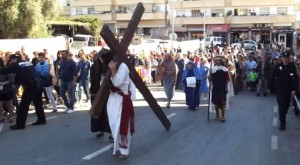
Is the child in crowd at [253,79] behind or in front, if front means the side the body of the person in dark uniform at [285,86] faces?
behind

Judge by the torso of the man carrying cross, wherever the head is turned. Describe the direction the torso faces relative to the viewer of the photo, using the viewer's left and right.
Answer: facing the viewer and to the left of the viewer

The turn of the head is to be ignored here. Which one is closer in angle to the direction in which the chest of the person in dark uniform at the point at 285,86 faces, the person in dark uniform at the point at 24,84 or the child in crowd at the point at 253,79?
the person in dark uniform

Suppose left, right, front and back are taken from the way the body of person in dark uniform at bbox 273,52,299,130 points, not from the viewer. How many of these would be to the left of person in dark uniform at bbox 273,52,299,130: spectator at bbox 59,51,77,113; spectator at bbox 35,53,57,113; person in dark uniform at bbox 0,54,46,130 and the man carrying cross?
0

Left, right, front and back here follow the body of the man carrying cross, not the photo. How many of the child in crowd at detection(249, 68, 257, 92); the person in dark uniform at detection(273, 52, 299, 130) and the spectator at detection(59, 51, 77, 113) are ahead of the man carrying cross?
0

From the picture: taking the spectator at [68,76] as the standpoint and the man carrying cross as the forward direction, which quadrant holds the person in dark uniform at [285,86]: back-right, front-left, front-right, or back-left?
front-left

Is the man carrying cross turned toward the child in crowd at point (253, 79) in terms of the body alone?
no

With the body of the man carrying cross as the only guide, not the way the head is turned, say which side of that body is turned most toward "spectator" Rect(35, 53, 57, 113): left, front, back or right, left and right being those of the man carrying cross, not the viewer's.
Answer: right

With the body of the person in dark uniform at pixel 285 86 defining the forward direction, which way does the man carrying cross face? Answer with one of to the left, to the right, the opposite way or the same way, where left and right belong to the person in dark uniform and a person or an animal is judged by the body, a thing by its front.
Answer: the same way

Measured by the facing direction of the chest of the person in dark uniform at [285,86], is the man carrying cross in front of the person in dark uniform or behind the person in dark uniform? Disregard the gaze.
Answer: in front

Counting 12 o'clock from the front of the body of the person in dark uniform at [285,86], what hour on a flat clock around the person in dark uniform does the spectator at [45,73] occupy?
The spectator is roughly at 3 o'clock from the person in dark uniform.

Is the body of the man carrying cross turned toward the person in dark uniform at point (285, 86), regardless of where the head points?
no

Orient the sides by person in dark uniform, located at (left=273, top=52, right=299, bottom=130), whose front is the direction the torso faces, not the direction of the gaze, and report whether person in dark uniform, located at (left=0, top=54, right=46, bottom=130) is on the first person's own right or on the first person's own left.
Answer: on the first person's own right

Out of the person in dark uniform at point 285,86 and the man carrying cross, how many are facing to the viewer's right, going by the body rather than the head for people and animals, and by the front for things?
0

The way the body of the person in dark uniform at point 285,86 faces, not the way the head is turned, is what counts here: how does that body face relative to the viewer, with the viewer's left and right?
facing the viewer
